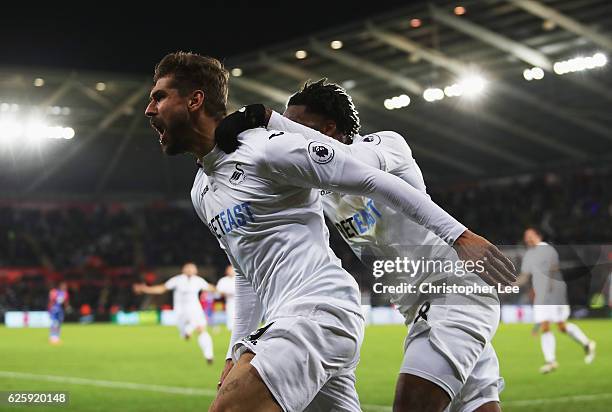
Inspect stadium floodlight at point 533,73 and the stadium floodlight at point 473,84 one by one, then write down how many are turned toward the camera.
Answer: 2

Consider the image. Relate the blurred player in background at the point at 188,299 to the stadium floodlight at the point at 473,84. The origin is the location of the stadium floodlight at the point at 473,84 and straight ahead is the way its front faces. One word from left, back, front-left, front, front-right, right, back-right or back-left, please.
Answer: front-right

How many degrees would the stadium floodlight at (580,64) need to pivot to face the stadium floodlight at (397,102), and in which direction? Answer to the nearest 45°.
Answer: approximately 90° to its right

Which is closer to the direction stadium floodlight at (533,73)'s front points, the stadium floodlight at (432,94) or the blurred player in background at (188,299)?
the blurred player in background

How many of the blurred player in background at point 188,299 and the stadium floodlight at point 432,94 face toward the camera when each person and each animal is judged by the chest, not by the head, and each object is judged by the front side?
2

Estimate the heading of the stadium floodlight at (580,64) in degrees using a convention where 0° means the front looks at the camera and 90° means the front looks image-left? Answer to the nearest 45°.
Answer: approximately 45°

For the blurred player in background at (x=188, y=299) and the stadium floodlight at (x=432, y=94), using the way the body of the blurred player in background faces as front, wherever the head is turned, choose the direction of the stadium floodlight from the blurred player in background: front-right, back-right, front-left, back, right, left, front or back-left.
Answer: back-left

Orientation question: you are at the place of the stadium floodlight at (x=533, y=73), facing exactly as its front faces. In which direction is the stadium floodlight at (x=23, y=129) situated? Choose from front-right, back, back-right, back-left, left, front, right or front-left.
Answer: right

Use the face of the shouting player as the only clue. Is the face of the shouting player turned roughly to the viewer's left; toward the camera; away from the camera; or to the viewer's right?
to the viewer's left
